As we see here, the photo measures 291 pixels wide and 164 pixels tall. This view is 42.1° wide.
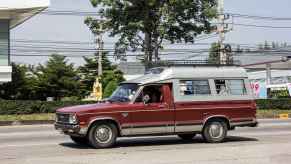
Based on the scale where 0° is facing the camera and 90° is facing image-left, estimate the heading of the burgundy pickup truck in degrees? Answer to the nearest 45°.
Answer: approximately 90°

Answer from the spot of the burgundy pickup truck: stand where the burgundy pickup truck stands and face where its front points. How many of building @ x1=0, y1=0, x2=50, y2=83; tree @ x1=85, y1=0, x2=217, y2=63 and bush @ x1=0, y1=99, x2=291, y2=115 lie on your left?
0

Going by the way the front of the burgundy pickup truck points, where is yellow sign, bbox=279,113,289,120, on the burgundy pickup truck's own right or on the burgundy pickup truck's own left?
on the burgundy pickup truck's own right

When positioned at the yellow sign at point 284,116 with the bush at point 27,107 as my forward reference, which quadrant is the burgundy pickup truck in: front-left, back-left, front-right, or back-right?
front-left

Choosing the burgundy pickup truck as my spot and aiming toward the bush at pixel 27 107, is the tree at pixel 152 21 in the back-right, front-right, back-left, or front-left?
front-right

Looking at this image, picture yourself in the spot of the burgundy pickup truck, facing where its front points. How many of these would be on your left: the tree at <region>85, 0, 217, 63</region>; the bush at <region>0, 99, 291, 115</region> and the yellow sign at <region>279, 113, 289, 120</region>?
0

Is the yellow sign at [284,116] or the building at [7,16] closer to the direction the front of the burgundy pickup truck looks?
the building

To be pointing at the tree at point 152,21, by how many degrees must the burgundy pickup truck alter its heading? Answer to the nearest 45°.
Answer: approximately 90° to its right

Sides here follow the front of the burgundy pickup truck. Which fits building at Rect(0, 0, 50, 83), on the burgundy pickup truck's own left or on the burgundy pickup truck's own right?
on the burgundy pickup truck's own right
